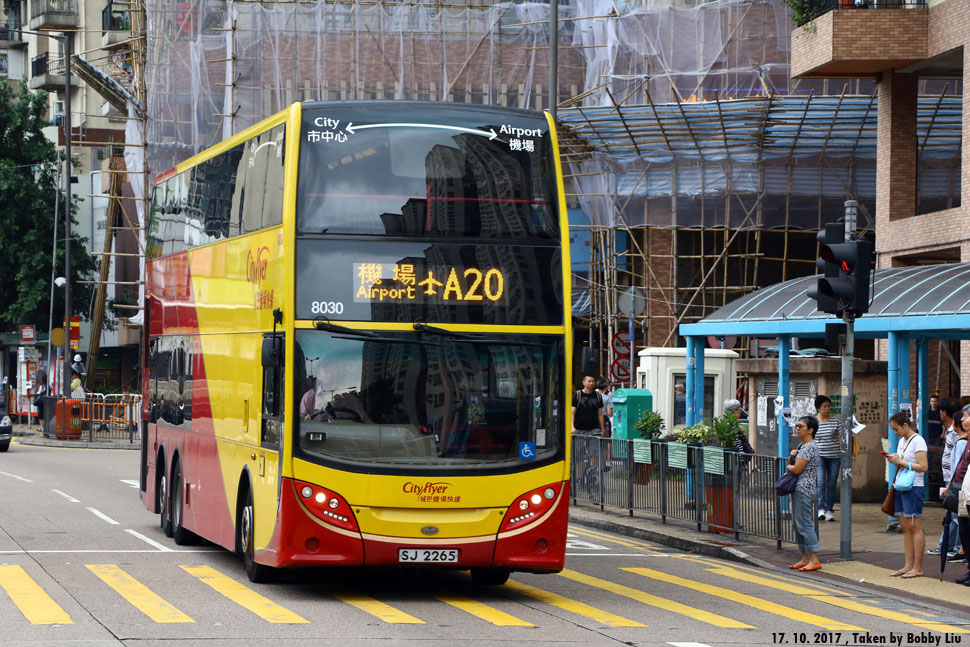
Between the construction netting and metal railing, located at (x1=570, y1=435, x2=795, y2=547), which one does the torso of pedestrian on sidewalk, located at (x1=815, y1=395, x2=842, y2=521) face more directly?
the metal railing

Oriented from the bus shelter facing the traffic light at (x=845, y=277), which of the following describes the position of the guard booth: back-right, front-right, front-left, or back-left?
back-right

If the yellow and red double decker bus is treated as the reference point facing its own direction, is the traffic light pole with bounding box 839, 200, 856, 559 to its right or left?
on its left

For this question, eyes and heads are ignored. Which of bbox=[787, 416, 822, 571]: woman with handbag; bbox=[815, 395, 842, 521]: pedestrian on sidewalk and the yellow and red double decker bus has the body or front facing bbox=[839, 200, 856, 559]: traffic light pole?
the pedestrian on sidewalk

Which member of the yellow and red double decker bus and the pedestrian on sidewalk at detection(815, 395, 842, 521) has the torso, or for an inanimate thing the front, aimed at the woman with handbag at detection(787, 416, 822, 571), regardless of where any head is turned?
the pedestrian on sidewalk

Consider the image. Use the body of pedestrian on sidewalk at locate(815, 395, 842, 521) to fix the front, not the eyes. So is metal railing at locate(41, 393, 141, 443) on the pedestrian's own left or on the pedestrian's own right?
on the pedestrian's own right

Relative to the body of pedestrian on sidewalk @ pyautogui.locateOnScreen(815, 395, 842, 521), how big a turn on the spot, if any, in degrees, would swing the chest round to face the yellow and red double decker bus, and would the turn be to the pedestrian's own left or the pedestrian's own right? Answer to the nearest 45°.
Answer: approximately 45° to the pedestrian's own right

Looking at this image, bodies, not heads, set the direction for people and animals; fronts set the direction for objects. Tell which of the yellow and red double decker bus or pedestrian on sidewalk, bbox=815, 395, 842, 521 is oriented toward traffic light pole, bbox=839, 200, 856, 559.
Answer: the pedestrian on sidewalk

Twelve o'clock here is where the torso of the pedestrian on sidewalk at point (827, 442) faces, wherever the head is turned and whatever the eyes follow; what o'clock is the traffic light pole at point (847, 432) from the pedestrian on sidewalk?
The traffic light pole is roughly at 12 o'clock from the pedestrian on sidewalk.
